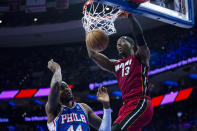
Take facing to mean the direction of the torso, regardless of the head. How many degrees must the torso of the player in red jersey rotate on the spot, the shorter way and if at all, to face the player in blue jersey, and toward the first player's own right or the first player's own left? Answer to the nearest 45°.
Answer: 0° — they already face them

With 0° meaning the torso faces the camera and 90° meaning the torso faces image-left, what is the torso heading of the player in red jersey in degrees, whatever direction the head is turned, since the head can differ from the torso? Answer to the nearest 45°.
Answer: approximately 45°
